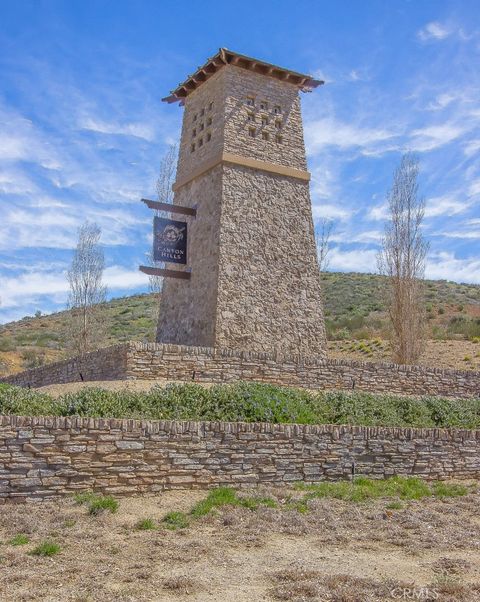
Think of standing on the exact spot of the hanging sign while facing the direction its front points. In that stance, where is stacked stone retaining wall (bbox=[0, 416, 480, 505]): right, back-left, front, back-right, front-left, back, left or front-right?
front-right

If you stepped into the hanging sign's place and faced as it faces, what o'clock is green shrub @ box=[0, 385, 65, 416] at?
The green shrub is roughly at 2 o'clock from the hanging sign.

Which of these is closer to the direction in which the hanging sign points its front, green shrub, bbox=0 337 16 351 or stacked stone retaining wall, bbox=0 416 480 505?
the stacked stone retaining wall
